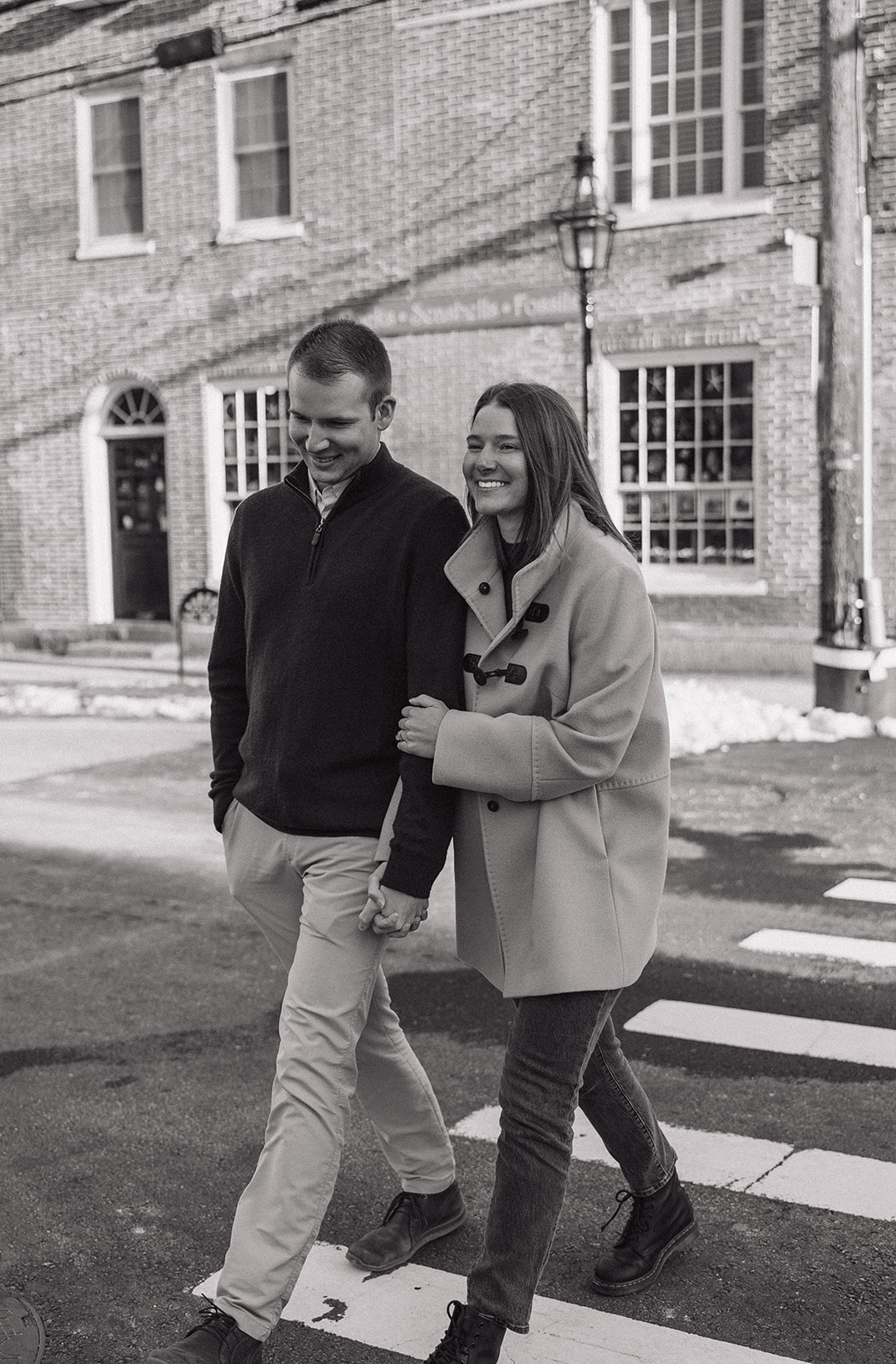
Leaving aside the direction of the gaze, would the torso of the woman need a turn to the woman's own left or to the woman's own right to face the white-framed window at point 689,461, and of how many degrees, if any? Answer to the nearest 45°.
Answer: approximately 135° to the woman's own right

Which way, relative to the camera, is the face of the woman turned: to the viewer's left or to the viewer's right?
to the viewer's left

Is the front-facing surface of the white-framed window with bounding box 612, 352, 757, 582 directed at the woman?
yes

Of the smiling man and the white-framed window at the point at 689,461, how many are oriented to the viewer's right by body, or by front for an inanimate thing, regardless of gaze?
0

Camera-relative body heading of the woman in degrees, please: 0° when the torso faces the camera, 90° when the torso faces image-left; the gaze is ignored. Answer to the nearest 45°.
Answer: approximately 45°

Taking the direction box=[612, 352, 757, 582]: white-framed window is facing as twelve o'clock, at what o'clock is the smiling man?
The smiling man is roughly at 12 o'clock from the white-framed window.

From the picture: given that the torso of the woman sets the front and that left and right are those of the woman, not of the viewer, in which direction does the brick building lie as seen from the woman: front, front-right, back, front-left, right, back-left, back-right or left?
back-right

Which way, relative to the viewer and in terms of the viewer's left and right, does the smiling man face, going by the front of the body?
facing the viewer and to the left of the viewer

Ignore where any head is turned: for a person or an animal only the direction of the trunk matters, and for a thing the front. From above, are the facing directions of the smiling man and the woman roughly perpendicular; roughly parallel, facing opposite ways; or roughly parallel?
roughly parallel

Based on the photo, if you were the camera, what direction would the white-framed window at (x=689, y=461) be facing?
facing the viewer
